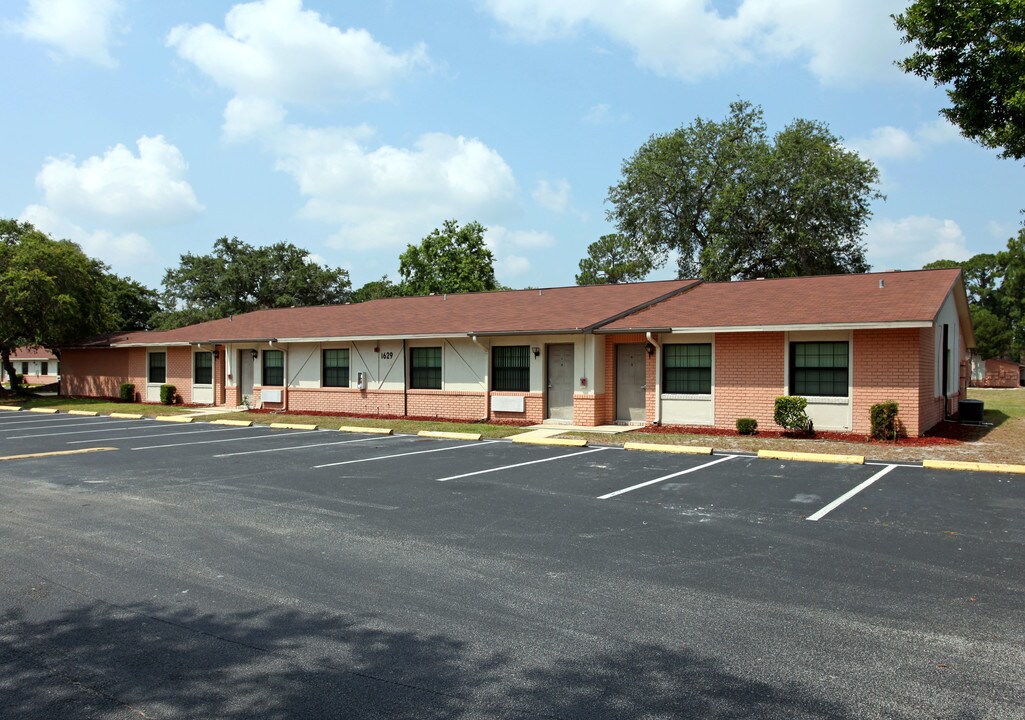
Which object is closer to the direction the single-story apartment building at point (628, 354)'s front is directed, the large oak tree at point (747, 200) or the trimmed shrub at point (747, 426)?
the trimmed shrub

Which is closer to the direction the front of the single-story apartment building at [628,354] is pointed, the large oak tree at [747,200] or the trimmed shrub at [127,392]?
the trimmed shrub

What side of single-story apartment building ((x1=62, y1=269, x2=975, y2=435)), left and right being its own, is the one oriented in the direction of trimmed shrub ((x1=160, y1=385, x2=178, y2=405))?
right

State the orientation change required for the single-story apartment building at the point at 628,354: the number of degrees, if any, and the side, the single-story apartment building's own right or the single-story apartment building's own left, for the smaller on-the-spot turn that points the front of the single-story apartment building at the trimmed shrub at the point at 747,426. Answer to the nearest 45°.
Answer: approximately 90° to the single-story apartment building's own left

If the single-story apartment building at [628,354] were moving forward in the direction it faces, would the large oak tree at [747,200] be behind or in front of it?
behind

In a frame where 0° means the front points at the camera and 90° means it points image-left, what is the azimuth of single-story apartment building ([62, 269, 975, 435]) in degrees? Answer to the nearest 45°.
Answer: approximately 45°

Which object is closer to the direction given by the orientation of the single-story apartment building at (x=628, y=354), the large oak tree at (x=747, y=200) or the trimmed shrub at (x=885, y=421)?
the trimmed shrub

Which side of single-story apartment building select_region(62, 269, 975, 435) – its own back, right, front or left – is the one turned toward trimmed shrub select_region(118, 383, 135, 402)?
right

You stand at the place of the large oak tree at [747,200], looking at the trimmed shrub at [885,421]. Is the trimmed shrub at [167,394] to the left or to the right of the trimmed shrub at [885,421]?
right

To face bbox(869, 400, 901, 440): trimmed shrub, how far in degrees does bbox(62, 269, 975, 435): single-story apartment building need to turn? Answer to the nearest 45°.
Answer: approximately 90° to its left
